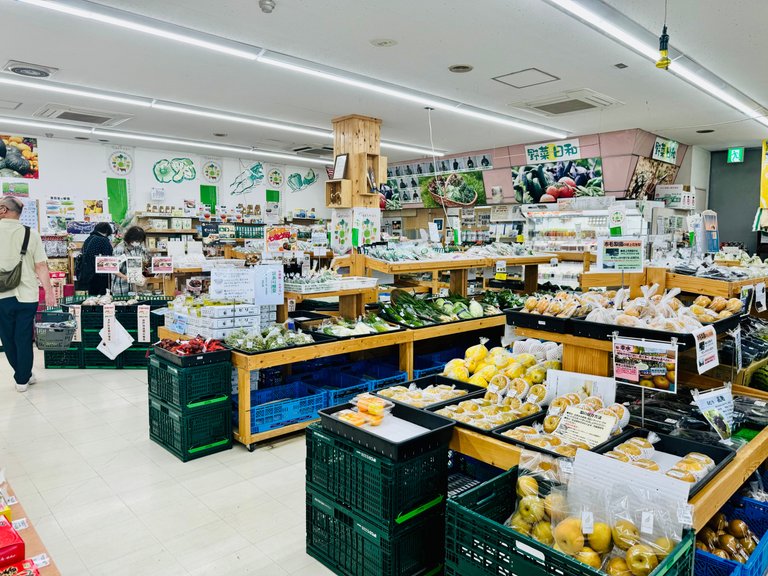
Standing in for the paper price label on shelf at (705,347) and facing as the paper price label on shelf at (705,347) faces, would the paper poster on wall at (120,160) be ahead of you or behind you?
behind

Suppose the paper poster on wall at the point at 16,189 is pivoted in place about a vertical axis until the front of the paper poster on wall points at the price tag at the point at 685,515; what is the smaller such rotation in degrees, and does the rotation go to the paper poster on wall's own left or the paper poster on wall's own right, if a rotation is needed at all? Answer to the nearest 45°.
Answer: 0° — it already faces it

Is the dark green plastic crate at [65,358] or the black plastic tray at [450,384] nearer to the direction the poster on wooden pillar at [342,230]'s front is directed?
the black plastic tray

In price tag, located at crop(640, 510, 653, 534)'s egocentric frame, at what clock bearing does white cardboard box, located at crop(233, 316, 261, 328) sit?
The white cardboard box is roughly at 4 o'clock from the price tag.

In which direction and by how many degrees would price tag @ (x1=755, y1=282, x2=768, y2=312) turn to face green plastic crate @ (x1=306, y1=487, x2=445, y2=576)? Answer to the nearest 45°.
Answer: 0° — it already faces it
